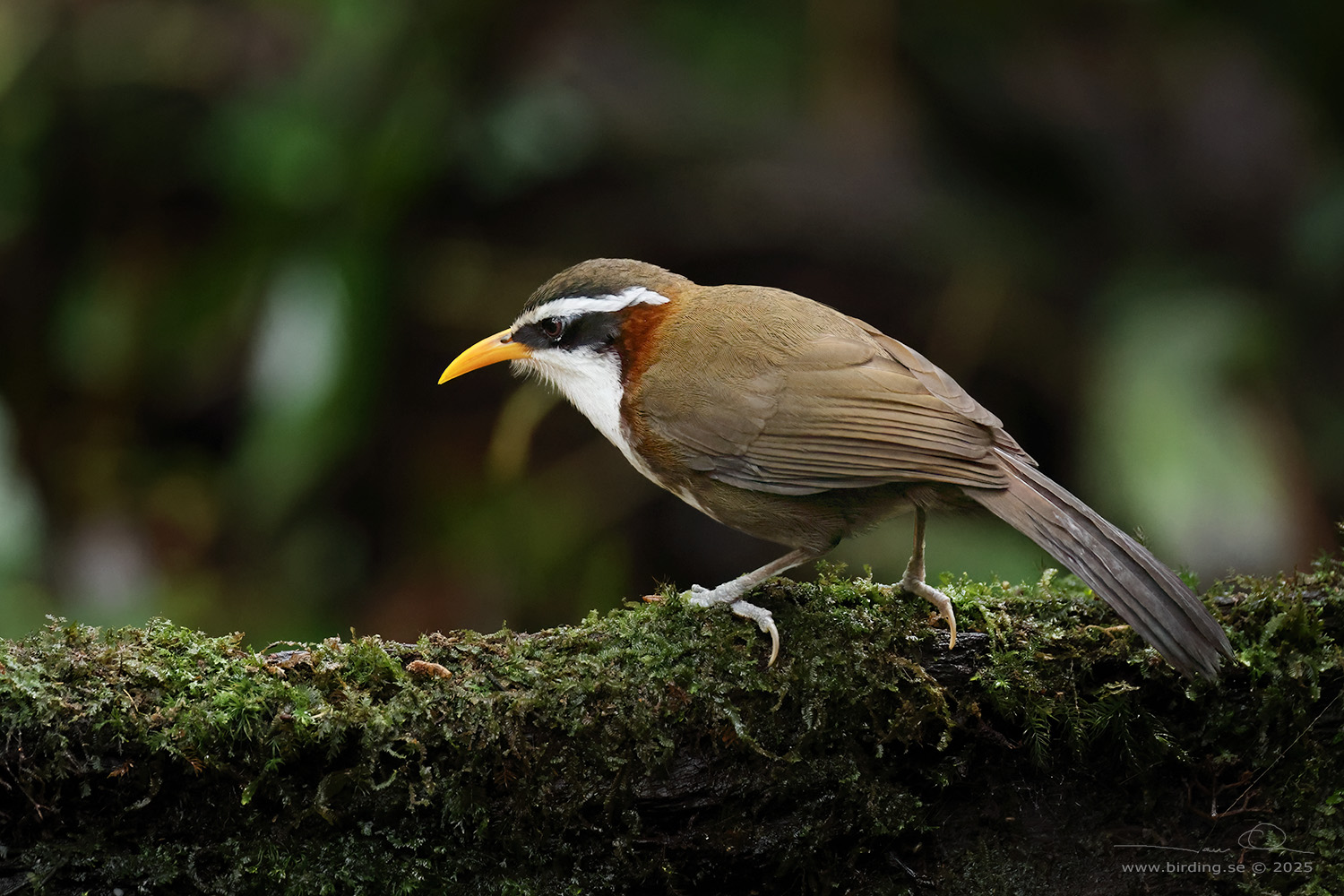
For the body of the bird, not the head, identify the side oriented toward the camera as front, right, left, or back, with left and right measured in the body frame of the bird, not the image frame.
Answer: left
